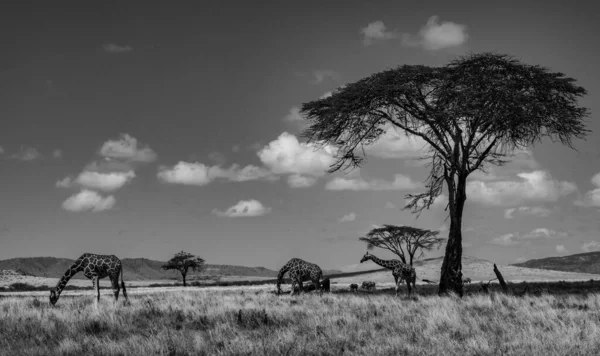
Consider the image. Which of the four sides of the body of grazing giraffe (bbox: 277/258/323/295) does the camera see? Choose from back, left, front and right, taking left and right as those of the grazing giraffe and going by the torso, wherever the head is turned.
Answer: left

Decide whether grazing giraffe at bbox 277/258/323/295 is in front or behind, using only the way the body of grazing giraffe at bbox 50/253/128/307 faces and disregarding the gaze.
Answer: behind

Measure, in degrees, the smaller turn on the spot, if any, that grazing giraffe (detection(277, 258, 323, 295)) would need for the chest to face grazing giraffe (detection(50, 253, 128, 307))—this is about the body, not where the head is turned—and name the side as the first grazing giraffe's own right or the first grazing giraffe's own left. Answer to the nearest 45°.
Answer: approximately 45° to the first grazing giraffe's own left

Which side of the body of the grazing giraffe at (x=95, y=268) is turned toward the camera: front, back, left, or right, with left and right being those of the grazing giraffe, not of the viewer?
left

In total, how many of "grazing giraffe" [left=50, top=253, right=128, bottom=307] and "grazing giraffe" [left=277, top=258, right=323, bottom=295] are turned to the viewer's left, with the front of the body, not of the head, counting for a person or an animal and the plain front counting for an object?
2
